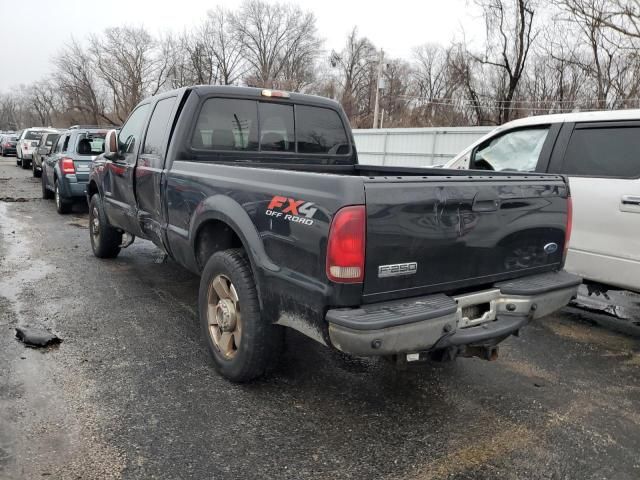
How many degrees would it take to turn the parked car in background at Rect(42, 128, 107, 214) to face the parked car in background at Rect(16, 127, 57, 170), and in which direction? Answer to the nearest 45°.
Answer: approximately 45° to its right

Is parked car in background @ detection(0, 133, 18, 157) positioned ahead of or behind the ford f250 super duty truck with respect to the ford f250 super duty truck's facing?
ahead

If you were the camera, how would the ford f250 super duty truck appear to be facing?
facing away from the viewer and to the left of the viewer

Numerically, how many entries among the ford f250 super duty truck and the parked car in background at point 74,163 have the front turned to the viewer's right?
0

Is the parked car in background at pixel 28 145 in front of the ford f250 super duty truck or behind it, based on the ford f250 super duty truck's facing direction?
in front

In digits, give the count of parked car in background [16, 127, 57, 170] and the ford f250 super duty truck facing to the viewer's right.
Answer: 0

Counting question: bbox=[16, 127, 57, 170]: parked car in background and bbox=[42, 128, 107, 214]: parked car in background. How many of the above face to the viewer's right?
0

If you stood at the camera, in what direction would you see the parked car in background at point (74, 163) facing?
facing away from the viewer and to the left of the viewer

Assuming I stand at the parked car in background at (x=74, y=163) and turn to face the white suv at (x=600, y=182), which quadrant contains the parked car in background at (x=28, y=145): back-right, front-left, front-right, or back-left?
back-left

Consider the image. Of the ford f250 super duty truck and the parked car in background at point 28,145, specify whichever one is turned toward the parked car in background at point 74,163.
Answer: the ford f250 super duty truck

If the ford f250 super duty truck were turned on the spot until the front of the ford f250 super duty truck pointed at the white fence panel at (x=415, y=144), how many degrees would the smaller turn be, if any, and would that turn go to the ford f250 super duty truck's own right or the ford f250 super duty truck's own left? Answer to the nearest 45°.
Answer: approximately 45° to the ford f250 super duty truck's own right

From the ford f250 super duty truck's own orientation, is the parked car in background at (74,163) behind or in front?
in front
